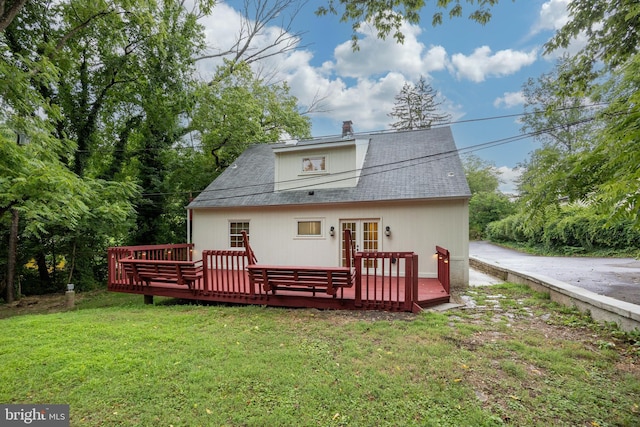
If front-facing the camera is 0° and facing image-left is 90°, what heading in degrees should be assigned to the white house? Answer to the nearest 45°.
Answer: approximately 0°

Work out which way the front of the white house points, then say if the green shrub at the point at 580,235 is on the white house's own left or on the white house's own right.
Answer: on the white house's own left

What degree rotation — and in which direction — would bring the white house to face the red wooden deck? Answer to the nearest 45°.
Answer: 0° — it already faces it

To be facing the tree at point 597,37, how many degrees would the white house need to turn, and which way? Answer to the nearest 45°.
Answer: approximately 45° to its left

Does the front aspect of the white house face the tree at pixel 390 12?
yes
